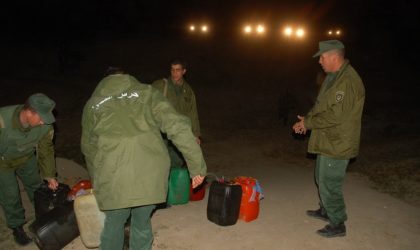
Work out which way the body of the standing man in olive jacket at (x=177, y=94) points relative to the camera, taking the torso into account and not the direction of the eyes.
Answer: toward the camera

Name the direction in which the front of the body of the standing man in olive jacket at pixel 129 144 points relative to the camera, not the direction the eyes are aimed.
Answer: away from the camera

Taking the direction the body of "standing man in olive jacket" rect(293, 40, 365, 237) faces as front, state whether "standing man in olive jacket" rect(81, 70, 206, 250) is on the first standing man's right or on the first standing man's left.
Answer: on the first standing man's left

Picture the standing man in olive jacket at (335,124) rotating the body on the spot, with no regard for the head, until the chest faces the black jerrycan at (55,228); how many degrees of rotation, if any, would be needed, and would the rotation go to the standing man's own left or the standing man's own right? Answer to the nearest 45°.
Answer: approximately 45° to the standing man's own left

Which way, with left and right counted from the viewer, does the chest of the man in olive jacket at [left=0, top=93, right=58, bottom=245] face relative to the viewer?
facing the viewer and to the right of the viewer

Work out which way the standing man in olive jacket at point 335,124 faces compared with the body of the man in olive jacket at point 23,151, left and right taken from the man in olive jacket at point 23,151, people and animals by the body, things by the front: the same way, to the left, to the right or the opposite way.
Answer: the opposite way

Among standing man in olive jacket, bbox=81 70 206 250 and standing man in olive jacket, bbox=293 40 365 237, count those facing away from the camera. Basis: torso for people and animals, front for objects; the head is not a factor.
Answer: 1

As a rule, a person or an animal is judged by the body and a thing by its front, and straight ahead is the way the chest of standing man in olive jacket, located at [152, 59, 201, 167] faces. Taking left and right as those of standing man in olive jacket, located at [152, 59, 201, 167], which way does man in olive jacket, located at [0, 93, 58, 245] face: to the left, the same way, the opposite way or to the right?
to the left

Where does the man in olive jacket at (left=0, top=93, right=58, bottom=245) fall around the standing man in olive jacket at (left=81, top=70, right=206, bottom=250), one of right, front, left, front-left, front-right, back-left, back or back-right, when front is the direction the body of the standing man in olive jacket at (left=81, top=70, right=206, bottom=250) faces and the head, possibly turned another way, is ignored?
front-left

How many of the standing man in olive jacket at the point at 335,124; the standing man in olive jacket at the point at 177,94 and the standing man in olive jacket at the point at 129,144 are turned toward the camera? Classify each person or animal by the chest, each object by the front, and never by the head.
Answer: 1

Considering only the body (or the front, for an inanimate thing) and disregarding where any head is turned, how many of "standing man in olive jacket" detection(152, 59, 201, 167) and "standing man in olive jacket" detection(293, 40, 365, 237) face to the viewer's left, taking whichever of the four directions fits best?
1

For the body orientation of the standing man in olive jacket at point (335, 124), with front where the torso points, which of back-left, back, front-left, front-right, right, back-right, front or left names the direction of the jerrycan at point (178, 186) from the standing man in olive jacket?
front

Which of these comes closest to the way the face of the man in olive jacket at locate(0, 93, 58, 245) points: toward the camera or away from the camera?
toward the camera

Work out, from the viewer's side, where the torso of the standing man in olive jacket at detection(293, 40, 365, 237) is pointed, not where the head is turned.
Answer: to the viewer's left
